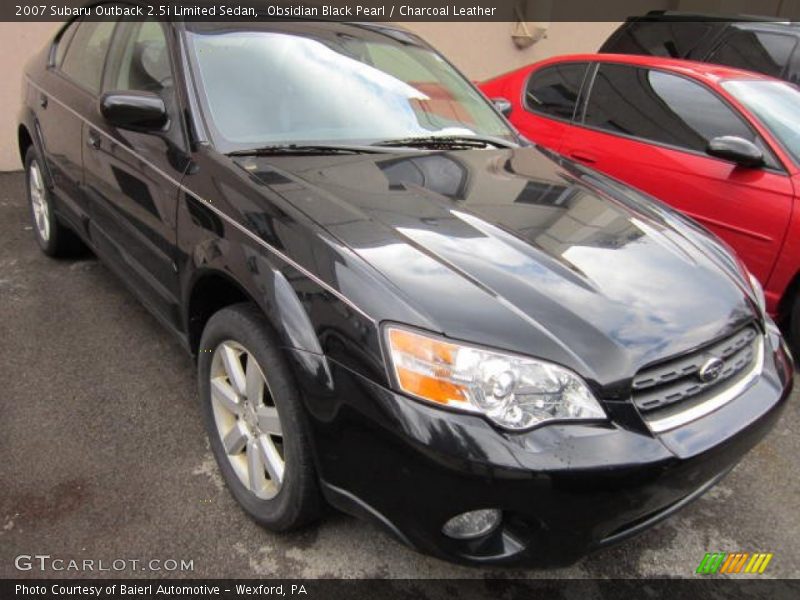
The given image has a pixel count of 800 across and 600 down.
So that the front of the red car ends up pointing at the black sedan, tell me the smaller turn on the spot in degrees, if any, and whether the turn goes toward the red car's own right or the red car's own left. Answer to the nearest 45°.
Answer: approximately 45° to the red car's own right

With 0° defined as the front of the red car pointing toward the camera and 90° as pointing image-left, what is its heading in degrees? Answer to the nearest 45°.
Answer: approximately 315°

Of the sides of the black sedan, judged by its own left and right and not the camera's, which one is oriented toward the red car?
left
